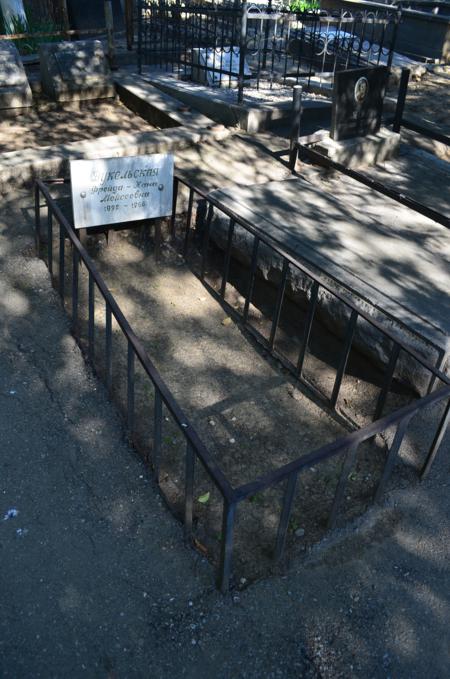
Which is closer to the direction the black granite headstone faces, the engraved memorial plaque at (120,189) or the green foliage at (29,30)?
the engraved memorial plaque

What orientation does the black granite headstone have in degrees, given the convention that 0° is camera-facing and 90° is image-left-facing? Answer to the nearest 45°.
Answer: approximately 315°

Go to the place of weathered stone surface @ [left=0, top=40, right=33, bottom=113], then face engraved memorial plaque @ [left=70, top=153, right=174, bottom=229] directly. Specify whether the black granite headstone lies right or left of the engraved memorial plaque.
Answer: left

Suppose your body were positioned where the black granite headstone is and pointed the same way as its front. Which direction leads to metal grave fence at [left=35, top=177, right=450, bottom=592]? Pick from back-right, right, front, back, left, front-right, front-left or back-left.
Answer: front-right

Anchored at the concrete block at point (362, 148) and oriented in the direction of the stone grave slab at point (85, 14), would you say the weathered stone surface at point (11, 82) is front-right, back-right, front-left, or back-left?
front-left

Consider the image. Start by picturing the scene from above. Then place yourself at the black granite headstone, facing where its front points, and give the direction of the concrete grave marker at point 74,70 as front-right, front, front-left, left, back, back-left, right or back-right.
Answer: back-right

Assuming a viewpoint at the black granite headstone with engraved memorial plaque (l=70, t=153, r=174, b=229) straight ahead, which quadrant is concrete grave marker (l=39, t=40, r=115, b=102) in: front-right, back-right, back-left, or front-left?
front-right

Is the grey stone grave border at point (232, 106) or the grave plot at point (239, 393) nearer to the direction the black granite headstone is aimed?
the grave plot

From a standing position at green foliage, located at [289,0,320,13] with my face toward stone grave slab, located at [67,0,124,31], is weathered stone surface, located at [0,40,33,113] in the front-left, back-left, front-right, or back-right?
front-left

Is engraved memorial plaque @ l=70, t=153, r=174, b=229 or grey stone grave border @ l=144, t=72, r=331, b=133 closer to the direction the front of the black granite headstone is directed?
the engraved memorial plaque

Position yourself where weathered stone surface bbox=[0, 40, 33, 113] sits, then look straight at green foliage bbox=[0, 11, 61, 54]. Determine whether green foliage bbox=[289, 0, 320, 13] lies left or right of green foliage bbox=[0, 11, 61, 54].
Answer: right

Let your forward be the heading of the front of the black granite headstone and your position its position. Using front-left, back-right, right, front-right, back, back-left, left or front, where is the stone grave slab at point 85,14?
back

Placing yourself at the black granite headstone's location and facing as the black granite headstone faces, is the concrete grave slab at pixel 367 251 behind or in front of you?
in front

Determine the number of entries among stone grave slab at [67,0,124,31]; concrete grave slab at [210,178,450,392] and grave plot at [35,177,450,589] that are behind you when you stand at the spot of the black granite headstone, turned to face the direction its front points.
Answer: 1

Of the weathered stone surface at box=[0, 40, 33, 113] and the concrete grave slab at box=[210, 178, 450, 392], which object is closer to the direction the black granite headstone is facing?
the concrete grave slab
